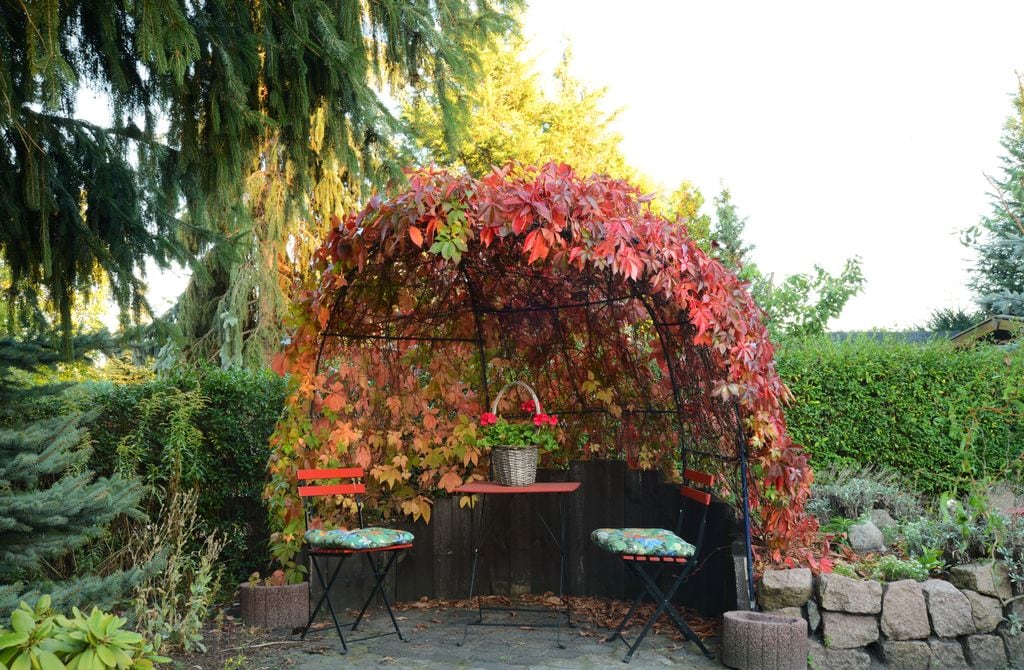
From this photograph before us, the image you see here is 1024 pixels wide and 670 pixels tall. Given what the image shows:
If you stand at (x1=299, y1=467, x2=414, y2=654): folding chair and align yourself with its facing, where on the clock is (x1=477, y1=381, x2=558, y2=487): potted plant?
The potted plant is roughly at 10 o'clock from the folding chair.

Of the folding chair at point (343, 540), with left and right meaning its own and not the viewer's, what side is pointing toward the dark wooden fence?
left

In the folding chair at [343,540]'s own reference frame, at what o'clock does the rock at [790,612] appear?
The rock is roughly at 11 o'clock from the folding chair.

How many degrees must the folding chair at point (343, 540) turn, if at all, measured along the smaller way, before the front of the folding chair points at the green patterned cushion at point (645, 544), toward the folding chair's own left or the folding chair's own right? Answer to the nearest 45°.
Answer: approximately 45° to the folding chair's own left

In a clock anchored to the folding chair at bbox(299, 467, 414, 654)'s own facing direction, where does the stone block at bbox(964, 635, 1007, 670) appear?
The stone block is roughly at 11 o'clock from the folding chair.

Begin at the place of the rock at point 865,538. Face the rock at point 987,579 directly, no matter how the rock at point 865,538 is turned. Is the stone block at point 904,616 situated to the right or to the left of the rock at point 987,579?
right

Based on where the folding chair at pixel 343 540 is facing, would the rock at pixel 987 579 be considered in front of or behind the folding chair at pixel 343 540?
in front

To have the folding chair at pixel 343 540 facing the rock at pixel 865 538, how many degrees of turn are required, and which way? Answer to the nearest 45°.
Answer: approximately 45° to its left

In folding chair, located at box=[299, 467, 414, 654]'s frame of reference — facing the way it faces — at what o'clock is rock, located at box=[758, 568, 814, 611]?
The rock is roughly at 11 o'clock from the folding chair.

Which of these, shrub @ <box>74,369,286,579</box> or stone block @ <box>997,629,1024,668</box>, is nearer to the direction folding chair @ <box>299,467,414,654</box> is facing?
the stone block

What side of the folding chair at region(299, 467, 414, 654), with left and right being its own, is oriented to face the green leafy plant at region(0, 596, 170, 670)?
right

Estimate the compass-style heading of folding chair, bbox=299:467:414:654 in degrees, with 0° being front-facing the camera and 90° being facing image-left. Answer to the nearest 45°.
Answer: approximately 315°

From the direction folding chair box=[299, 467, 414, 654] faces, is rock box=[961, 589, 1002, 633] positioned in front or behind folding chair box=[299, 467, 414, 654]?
in front

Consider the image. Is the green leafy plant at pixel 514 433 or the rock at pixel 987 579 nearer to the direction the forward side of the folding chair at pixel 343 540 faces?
the rock

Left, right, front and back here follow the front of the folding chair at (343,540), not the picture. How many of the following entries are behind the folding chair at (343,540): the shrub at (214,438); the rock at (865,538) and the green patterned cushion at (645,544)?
1

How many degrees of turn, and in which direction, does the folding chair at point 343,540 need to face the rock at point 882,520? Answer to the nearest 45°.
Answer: approximately 45° to its left
